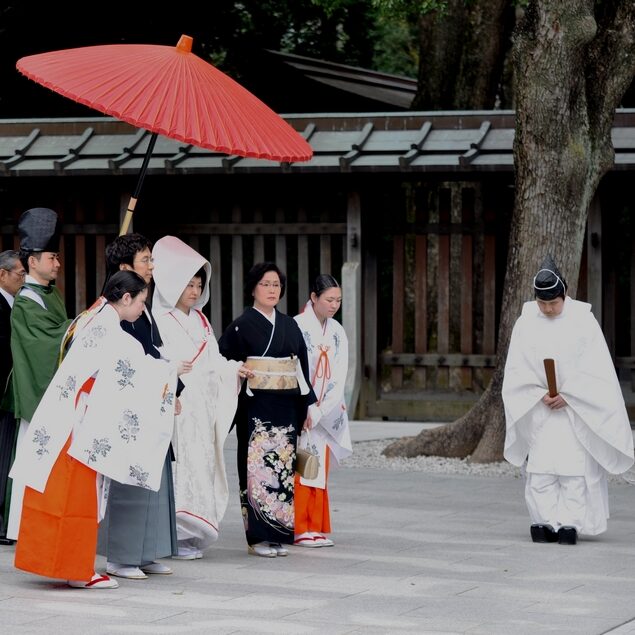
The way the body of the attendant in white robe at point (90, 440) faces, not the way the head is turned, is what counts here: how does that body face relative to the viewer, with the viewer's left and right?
facing to the right of the viewer

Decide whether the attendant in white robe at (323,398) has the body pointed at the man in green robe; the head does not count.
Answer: no

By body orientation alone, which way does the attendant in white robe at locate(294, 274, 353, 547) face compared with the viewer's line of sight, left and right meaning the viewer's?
facing the viewer and to the right of the viewer

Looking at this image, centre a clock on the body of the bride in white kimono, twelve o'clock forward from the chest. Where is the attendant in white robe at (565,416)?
The attendant in white robe is roughly at 10 o'clock from the bride in white kimono.

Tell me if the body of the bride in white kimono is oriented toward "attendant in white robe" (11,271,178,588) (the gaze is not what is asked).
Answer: no

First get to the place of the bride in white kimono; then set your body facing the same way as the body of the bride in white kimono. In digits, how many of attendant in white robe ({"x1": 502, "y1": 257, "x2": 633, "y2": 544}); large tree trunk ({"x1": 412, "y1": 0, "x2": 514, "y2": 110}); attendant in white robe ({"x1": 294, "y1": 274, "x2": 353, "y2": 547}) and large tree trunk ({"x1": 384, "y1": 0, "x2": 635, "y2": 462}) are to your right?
0

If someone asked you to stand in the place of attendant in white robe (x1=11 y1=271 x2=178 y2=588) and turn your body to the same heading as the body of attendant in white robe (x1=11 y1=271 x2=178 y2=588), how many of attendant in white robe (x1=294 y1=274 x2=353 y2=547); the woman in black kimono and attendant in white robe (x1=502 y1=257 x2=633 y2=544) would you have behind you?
0

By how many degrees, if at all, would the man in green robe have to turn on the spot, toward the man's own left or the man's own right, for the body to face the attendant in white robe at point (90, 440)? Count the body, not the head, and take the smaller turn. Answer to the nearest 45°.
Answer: approximately 90° to the man's own right

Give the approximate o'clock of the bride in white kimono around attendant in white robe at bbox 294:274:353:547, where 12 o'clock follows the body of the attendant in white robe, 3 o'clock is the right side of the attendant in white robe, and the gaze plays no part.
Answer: The bride in white kimono is roughly at 3 o'clock from the attendant in white robe.

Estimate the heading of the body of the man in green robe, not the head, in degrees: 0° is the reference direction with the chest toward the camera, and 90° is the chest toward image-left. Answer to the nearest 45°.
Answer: approximately 270°

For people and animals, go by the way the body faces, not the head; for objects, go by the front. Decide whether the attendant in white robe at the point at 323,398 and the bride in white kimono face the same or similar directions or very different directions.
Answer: same or similar directions

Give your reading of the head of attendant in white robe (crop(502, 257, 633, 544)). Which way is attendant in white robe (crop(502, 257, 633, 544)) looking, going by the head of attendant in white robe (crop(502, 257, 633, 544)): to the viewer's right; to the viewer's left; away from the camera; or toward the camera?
toward the camera

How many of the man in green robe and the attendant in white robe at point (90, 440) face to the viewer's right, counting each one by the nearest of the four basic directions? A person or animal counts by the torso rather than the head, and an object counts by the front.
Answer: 2

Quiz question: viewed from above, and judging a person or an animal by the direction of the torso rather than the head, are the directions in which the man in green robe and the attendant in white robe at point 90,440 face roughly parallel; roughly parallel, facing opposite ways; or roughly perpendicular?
roughly parallel
